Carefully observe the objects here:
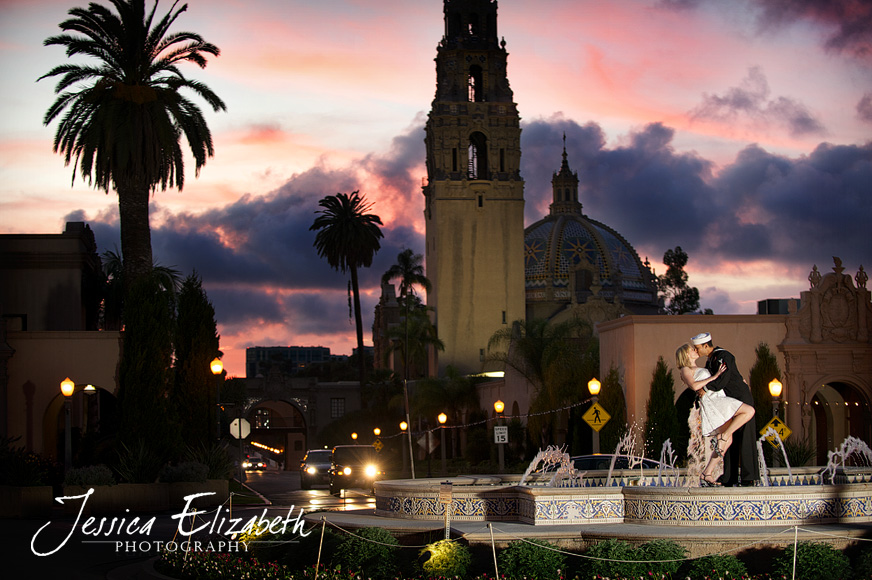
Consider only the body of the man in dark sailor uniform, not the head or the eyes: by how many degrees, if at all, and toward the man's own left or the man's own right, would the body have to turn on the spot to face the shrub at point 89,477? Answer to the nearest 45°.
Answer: approximately 45° to the man's own right

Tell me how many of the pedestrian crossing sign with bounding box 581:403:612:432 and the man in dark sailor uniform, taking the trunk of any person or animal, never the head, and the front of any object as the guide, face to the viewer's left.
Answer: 1

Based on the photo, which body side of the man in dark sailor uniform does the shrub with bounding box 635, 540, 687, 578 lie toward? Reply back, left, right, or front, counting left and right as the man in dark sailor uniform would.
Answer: left

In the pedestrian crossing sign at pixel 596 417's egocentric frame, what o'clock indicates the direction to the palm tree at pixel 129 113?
The palm tree is roughly at 4 o'clock from the pedestrian crossing sign.

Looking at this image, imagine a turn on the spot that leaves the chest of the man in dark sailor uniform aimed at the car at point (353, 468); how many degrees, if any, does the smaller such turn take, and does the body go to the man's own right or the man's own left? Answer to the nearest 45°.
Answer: approximately 45° to the man's own right

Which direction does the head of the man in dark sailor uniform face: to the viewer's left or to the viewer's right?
to the viewer's left

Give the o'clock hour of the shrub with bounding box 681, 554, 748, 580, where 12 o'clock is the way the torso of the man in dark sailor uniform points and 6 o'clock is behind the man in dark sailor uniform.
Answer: The shrub is roughly at 9 o'clock from the man in dark sailor uniform.

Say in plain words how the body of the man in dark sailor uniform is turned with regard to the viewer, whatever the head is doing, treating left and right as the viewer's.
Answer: facing to the left of the viewer

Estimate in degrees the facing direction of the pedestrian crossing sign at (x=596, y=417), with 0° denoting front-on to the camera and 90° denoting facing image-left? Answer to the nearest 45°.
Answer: approximately 0°

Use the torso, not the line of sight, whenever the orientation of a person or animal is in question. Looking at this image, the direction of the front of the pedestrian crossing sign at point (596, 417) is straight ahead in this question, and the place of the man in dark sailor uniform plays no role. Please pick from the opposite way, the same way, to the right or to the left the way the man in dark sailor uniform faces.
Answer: to the right

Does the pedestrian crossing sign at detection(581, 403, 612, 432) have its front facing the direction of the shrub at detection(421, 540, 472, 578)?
yes

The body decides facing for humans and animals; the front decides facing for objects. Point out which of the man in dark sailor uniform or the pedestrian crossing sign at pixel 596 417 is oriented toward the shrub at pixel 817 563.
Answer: the pedestrian crossing sign
